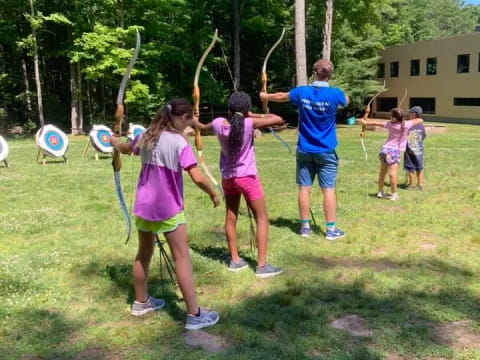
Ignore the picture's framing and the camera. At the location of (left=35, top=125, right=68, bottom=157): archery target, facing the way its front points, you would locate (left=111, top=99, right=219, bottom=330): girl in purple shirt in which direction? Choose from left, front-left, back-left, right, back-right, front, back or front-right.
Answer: front-right

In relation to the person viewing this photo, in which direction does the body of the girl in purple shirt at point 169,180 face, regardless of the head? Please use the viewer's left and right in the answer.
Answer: facing away from the viewer and to the right of the viewer

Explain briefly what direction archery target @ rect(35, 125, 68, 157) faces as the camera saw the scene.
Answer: facing the viewer and to the right of the viewer

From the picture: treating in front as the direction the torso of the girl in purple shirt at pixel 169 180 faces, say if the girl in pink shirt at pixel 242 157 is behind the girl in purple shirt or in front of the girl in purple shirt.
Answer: in front

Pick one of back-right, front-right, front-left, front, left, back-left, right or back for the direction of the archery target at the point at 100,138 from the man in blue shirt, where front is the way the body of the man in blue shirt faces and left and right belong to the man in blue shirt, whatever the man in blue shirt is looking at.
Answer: front-left

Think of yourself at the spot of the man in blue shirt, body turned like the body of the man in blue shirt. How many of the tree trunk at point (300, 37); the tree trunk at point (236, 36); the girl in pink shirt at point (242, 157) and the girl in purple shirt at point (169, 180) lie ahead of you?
2

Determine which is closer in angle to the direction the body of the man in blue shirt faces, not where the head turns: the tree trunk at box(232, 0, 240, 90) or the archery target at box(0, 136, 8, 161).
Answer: the tree trunk

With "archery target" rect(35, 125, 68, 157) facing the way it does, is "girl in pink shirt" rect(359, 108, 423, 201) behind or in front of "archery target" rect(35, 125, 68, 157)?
in front

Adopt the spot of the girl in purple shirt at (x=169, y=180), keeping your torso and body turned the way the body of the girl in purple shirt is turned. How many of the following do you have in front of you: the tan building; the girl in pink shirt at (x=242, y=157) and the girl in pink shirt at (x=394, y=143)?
3

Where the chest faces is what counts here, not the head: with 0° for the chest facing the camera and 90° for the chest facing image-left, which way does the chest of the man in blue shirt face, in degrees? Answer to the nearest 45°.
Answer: approximately 180°

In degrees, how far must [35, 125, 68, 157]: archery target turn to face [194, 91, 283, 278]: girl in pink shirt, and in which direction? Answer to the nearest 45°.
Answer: approximately 45° to its right

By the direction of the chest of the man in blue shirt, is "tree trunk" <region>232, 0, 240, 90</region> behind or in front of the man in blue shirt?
in front

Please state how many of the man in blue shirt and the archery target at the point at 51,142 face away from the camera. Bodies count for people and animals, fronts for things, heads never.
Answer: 1

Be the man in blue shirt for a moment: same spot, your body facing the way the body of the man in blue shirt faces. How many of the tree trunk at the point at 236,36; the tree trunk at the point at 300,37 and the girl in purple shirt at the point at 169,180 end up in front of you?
2

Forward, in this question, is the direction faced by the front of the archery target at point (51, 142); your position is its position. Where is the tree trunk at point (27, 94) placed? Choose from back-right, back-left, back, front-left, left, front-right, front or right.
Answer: back-left
